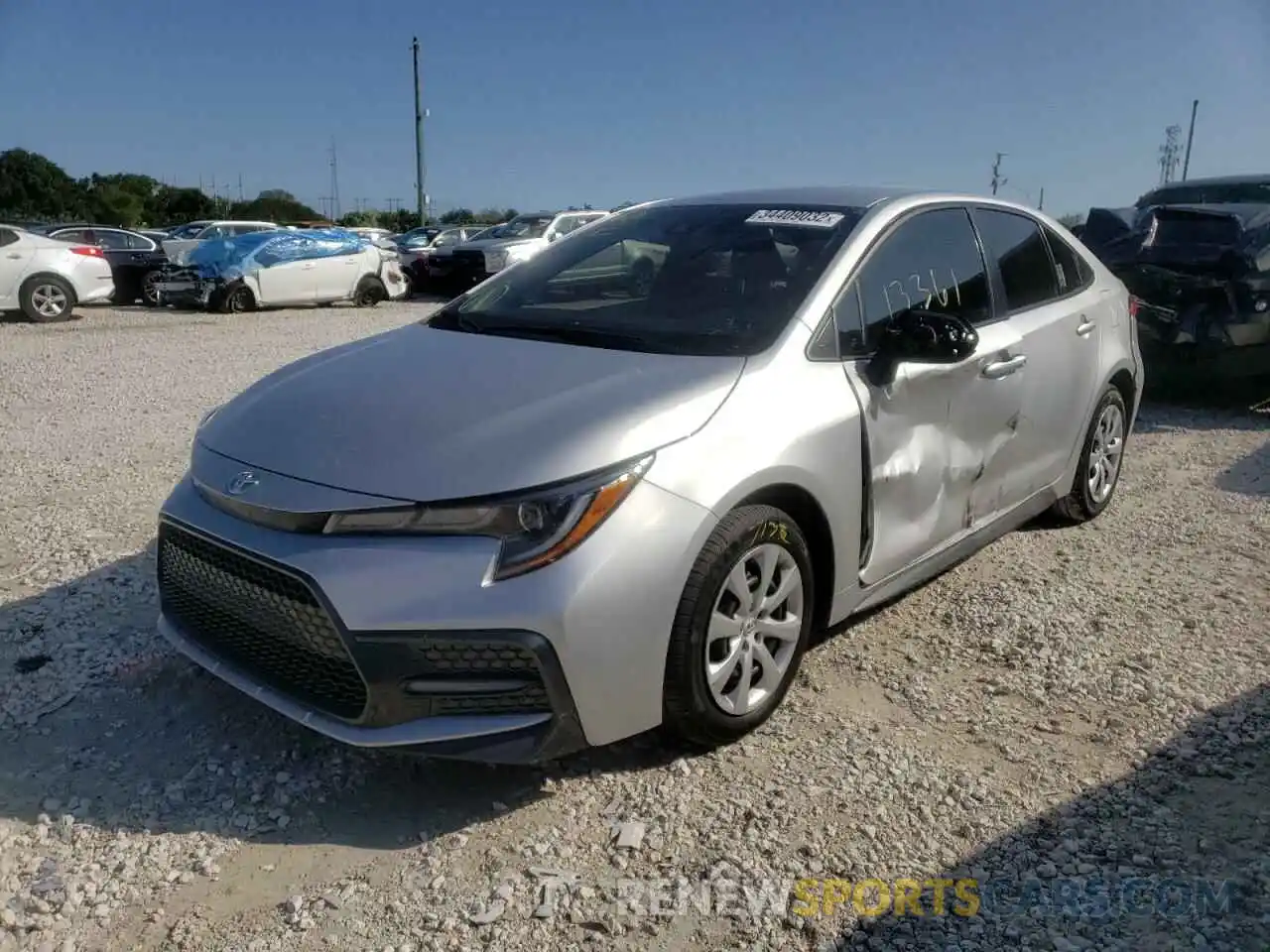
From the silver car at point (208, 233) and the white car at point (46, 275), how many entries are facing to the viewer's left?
2

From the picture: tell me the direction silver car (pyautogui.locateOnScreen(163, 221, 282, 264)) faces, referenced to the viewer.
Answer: facing to the left of the viewer

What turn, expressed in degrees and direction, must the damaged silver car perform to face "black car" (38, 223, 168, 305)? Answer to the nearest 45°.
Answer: approximately 90° to its right

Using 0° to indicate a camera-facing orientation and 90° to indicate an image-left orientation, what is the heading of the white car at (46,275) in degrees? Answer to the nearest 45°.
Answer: approximately 90°

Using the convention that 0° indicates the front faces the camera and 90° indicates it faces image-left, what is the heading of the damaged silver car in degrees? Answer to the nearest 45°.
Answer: approximately 45°

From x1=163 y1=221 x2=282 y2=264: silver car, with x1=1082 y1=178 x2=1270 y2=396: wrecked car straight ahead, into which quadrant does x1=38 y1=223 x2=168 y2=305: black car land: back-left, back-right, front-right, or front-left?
front-right

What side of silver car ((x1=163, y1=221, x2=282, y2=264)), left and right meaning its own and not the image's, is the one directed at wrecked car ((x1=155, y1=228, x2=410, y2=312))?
left
